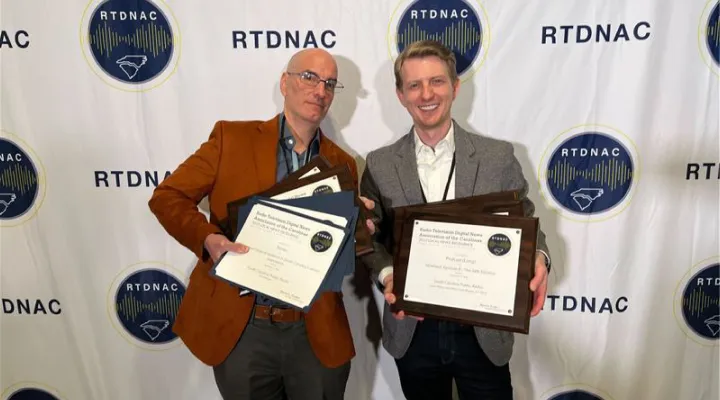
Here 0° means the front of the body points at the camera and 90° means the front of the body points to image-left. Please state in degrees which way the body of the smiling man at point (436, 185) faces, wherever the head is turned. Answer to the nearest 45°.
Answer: approximately 0°
